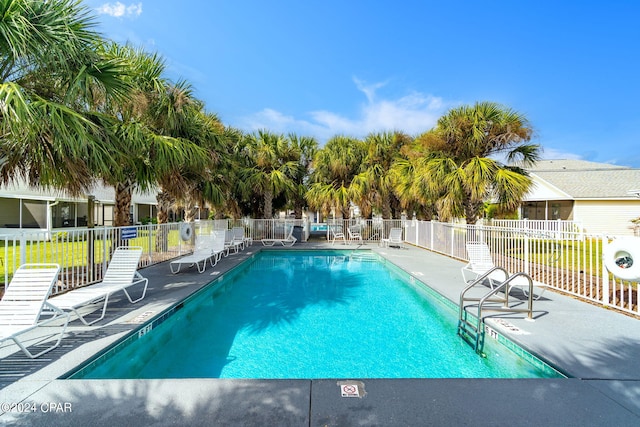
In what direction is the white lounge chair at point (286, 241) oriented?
to the viewer's left

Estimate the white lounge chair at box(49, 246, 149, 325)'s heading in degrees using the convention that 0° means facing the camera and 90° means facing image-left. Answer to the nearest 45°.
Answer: approximately 45°

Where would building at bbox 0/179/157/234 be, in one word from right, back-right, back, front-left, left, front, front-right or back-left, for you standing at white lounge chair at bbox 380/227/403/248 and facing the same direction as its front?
front-right

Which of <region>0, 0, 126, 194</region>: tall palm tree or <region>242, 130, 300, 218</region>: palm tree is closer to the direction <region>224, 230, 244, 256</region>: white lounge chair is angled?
the tall palm tree

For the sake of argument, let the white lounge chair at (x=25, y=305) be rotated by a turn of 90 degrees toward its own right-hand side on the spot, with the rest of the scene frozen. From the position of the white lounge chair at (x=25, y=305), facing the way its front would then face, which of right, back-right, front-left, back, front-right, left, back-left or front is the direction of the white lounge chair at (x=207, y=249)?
right

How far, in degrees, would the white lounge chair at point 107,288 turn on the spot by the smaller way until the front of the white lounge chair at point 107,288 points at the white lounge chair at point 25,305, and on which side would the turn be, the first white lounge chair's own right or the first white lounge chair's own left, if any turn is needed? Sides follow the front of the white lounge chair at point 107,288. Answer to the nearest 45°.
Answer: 0° — it already faces it

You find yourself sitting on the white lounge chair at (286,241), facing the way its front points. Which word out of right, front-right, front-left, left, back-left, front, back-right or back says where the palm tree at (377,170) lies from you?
back

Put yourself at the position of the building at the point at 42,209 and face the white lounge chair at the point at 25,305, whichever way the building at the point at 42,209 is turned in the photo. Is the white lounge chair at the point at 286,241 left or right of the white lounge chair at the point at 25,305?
left
